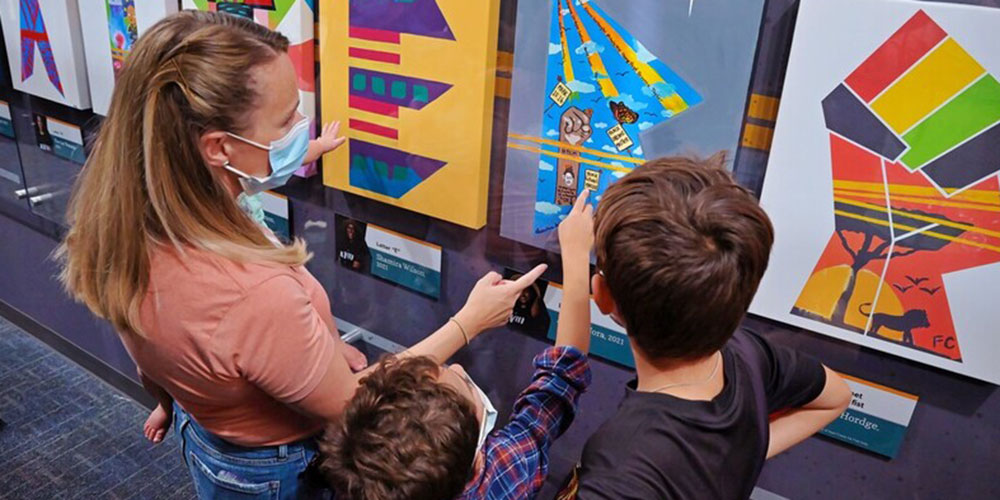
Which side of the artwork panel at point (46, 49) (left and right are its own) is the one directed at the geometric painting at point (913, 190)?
left

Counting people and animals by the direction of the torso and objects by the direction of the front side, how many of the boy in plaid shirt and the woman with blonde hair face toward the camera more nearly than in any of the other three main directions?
0

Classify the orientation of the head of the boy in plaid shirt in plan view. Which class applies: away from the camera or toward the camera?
away from the camera

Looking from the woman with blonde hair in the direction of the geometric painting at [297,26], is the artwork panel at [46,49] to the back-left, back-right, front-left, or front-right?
front-left

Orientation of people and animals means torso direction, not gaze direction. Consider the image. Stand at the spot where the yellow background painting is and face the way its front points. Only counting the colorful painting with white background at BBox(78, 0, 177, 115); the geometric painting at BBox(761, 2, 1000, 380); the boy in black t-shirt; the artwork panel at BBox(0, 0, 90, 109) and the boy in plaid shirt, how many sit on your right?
2

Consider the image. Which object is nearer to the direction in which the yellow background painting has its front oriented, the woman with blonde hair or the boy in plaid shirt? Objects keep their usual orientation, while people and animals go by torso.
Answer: the woman with blonde hair

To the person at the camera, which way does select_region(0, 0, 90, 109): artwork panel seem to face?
facing the viewer and to the left of the viewer

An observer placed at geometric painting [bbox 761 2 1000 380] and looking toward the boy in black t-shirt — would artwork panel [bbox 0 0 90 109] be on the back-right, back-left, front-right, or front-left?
front-right

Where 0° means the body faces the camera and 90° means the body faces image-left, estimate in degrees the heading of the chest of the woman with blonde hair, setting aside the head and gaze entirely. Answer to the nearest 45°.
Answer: approximately 225°

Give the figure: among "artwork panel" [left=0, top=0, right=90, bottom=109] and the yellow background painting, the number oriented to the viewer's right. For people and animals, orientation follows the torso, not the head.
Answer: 0

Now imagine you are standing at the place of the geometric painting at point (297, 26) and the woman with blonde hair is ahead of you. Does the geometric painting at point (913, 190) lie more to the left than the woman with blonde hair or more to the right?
left

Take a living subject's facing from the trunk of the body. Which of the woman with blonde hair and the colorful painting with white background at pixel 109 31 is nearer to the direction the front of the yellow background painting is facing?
the woman with blonde hair

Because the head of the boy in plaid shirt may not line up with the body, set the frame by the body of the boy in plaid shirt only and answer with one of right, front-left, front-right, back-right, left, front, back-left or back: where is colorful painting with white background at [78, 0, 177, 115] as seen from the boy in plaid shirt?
left
